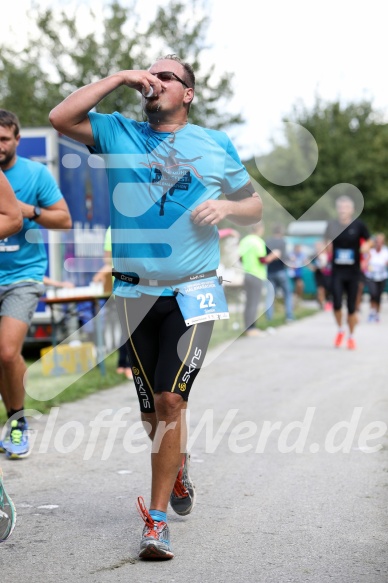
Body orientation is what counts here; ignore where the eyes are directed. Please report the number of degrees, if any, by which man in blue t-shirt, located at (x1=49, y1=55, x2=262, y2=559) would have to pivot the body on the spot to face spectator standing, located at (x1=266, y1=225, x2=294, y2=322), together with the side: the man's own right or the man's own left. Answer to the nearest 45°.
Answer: approximately 180°

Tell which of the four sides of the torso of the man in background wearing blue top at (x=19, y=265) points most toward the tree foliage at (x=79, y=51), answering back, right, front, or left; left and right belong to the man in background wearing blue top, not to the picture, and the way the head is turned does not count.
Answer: back

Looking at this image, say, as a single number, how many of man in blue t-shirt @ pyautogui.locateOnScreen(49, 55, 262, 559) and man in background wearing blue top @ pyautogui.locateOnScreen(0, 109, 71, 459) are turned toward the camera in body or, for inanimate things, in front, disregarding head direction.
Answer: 2

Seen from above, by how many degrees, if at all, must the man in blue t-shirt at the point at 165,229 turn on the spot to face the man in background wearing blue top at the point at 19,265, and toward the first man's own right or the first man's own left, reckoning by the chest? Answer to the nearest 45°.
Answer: approximately 135° to the first man's own right

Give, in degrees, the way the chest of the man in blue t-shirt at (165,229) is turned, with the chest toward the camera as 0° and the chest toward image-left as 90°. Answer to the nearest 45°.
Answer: approximately 0°

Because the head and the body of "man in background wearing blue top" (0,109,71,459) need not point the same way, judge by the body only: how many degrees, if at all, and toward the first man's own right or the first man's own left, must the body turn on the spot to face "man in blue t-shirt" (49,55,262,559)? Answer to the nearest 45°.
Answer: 0° — they already face them

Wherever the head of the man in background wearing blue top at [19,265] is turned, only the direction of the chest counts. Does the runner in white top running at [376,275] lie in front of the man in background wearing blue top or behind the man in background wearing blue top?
behind

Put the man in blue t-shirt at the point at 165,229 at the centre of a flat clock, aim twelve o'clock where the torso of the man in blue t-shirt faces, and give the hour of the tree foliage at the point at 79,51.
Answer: The tree foliage is roughly at 6 o'clock from the man in blue t-shirt.
